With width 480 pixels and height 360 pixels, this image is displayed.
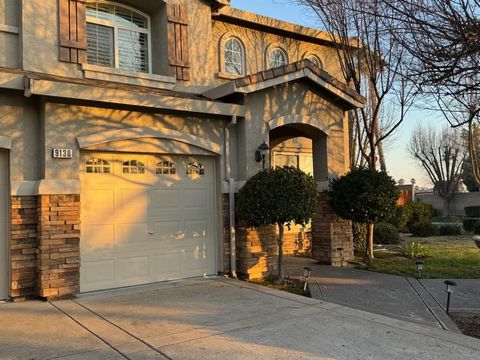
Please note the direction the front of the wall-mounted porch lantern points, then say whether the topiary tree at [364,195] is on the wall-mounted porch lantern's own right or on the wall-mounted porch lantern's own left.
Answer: on the wall-mounted porch lantern's own left

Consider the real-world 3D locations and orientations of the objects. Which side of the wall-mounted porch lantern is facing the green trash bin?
left

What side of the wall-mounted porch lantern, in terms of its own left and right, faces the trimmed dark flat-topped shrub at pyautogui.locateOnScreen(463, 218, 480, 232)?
left

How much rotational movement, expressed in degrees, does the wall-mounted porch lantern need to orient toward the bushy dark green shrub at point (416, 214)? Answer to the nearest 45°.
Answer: approximately 90° to its left

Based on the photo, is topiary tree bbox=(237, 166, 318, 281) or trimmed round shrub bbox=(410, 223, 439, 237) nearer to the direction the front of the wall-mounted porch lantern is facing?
the topiary tree

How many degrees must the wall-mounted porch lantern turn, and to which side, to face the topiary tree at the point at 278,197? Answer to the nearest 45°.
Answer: approximately 45° to its right

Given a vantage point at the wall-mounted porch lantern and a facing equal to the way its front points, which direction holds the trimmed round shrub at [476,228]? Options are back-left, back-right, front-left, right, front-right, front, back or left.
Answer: left

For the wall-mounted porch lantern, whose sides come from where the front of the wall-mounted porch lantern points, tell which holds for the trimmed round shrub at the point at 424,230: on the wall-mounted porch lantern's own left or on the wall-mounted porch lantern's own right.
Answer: on the wall-mounted porch lantern's own left

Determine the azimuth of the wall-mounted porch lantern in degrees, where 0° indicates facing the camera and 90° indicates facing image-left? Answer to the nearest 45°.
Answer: approximately 315°
